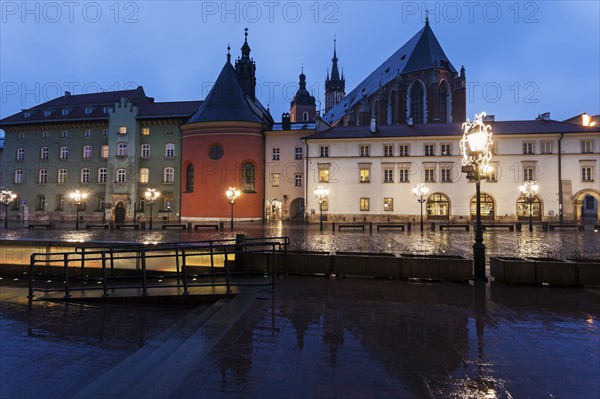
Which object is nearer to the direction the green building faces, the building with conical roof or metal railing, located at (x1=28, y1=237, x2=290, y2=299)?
the metal railing

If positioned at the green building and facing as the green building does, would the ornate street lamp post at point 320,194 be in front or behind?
in front

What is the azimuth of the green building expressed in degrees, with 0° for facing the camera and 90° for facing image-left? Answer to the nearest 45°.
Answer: approximately 0°

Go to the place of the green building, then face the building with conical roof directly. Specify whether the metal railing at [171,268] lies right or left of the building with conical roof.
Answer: right

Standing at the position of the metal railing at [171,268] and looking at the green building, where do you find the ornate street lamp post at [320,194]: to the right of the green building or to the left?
right

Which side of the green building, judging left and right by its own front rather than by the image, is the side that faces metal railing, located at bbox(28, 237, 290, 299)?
front

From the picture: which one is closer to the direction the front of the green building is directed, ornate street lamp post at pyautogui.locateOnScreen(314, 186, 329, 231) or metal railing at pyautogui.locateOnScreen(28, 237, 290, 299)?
the metal railing

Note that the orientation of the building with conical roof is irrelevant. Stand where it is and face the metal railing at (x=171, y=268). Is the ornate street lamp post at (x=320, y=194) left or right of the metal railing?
left
